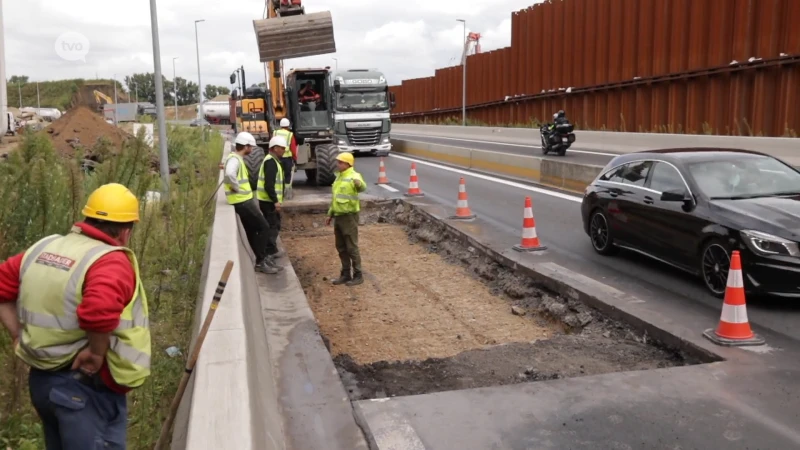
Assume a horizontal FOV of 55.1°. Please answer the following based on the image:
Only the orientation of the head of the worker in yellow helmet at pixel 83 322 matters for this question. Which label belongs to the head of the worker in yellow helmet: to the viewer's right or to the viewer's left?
to the viewer's right

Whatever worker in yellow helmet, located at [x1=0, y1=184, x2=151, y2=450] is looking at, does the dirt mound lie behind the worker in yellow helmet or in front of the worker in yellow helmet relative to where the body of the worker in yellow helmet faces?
in front

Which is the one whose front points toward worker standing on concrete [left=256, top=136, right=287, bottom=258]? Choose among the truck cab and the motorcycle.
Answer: the truck cab

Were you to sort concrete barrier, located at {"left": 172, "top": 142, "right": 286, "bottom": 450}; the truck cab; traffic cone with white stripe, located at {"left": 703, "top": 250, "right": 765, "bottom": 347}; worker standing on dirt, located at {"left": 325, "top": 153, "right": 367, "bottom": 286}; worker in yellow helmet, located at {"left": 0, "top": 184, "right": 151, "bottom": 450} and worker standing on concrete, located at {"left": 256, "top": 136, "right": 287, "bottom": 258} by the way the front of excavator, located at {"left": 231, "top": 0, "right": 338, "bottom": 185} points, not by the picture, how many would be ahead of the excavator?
5

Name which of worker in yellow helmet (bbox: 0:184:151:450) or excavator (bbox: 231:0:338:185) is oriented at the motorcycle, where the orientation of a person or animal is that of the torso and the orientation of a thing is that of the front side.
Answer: the worker in yellow helmet

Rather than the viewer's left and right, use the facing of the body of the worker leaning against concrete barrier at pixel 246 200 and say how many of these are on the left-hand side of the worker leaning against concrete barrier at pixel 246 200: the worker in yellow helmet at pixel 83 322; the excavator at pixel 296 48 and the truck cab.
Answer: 2

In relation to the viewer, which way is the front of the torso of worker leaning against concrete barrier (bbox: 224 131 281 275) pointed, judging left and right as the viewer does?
facing to the right of the viewer

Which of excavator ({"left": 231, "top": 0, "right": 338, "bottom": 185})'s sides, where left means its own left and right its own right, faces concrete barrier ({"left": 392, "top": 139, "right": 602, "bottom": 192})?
left

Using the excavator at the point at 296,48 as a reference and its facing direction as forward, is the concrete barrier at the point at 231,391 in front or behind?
in front

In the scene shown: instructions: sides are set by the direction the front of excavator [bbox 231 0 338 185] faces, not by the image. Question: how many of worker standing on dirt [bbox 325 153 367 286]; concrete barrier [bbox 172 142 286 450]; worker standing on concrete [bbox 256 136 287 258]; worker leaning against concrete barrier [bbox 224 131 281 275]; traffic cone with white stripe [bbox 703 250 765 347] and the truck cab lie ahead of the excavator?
5
